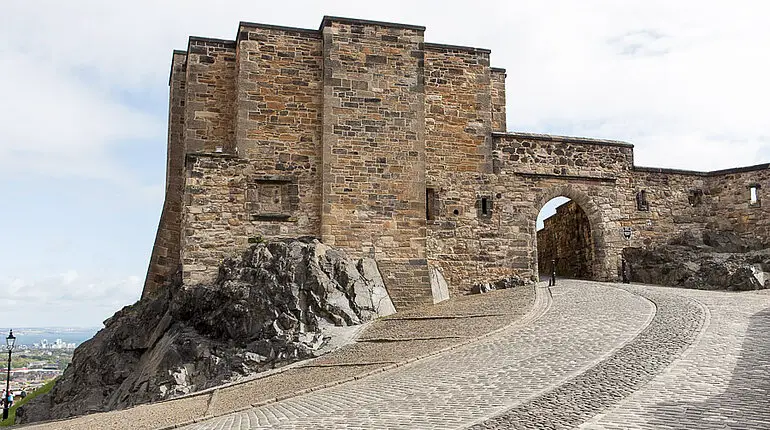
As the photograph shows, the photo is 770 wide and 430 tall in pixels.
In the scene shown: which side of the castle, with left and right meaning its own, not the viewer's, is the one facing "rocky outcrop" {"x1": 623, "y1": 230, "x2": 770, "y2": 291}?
left

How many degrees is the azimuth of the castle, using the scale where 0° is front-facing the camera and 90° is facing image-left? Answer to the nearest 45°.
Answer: approximately 0°
